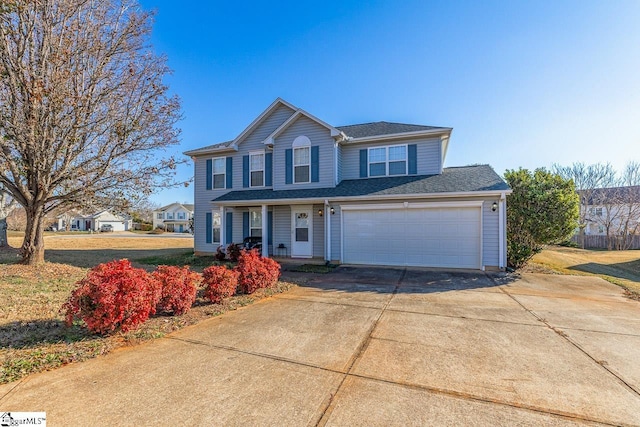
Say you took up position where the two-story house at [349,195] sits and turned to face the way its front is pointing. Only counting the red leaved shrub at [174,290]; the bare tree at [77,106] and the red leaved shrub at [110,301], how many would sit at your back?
0

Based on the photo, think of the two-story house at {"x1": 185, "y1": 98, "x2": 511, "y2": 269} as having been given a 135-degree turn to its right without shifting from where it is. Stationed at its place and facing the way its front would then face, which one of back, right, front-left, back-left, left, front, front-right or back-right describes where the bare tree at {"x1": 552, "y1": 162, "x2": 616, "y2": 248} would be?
right

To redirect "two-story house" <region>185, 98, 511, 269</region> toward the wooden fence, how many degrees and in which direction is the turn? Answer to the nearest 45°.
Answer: approximately 135° to its left

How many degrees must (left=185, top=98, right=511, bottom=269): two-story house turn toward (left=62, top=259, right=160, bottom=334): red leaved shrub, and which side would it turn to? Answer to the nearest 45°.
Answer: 0° — it already faces it

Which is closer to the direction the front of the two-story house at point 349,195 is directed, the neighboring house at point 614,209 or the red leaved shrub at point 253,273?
the red leaved shrub

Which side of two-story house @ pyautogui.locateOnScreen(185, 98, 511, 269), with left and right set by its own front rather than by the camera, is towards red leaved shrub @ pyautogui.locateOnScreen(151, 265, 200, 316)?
front

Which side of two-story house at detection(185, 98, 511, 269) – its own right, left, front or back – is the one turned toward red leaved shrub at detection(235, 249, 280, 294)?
front

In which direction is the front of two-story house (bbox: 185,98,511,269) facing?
toward the camera

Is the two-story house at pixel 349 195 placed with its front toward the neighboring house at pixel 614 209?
no

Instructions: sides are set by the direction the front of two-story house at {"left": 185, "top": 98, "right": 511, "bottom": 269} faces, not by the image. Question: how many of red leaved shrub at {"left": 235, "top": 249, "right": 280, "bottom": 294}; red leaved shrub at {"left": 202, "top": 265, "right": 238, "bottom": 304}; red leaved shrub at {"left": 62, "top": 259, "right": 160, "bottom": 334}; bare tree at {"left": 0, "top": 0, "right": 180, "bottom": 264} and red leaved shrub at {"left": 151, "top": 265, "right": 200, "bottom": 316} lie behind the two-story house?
0
